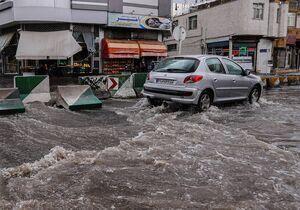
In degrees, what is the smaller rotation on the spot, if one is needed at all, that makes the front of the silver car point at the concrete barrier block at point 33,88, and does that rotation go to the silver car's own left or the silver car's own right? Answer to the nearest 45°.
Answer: approximately 135° to the silver car's own left

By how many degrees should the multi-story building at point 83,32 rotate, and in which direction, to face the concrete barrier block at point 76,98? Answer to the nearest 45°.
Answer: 0° — it already faces it

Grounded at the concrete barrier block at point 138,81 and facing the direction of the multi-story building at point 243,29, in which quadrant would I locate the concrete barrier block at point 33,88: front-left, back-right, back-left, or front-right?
back-left

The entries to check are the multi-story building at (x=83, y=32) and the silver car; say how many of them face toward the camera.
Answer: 1

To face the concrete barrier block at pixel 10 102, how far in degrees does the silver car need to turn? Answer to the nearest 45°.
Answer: approximately 135° to its left

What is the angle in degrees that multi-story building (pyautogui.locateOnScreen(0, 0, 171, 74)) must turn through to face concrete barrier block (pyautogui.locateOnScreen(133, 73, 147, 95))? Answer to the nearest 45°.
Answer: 0° — it already faces it

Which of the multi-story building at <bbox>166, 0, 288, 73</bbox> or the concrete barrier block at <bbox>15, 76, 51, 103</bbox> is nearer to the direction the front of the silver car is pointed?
the multi-story building

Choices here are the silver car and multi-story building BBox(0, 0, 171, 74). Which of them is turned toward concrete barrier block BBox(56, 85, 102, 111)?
the multi-story building

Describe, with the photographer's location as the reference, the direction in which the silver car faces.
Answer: facing away from the viewer and to the right of the viewer

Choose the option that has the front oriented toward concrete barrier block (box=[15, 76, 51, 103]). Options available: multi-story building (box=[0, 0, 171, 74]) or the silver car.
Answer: the multi-story building
